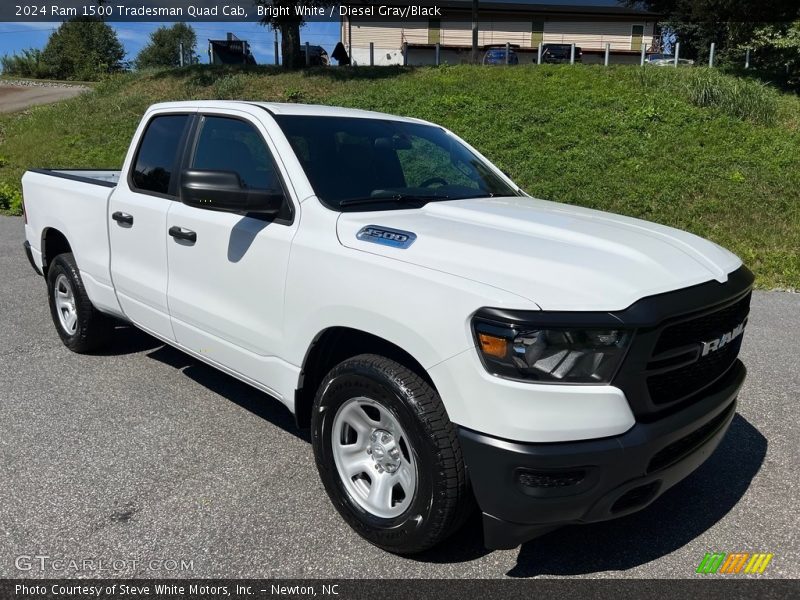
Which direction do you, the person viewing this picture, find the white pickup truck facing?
facing the viewer and to the right of the viewer

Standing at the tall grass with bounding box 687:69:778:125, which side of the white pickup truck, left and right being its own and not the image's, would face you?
left

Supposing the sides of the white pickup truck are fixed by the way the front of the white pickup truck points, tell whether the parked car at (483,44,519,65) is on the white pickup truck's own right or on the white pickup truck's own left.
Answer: on the white pickup truck's own left

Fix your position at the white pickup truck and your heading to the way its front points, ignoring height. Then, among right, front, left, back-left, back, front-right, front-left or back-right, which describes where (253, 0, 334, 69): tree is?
back-left

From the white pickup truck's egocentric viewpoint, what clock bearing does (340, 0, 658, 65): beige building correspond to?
The beige building is roughly at 8 o'clock from the white pickup truck.

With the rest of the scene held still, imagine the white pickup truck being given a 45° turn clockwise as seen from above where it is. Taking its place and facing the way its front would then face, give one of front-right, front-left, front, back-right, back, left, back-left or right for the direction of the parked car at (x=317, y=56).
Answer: back

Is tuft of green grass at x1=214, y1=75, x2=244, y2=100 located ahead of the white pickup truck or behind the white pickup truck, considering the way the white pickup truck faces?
behind

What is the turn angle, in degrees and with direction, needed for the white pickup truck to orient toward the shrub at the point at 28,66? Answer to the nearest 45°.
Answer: approximately 180°

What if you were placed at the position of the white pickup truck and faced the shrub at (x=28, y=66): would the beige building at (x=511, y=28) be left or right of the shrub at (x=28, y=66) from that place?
right
